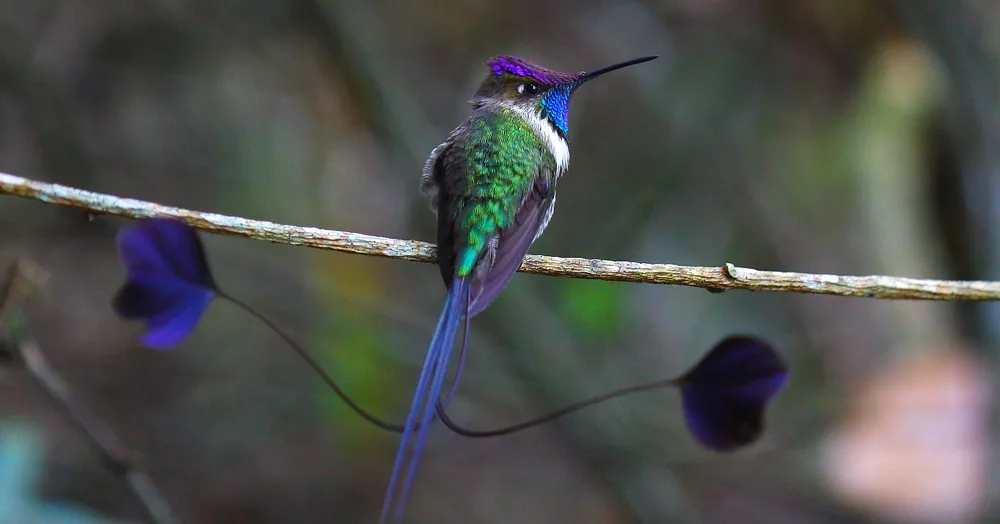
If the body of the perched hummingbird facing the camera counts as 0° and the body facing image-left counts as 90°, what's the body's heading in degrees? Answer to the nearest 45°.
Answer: approximately 225°
